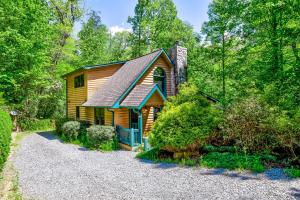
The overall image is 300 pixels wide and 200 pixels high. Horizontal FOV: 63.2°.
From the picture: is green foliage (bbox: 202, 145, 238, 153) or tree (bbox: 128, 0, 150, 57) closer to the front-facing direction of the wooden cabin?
the green foliage

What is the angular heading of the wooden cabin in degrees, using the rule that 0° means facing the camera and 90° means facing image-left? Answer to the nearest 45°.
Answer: approximately 315°

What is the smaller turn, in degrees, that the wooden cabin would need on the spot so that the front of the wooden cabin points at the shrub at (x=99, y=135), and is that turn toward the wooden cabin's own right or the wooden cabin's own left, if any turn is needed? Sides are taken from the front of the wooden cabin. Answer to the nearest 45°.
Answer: approximately 90° to the wooden cabin's own right

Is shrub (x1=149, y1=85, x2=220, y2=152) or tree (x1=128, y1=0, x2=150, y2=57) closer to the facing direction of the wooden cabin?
the shrub

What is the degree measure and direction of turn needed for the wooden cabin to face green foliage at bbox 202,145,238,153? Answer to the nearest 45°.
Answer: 0° — it already faces it
